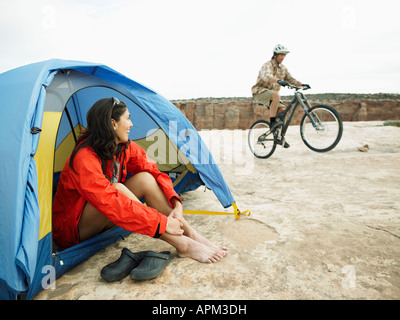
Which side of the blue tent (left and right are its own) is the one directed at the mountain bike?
left

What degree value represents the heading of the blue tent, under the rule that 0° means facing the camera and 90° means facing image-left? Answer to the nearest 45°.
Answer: approximately 315°
